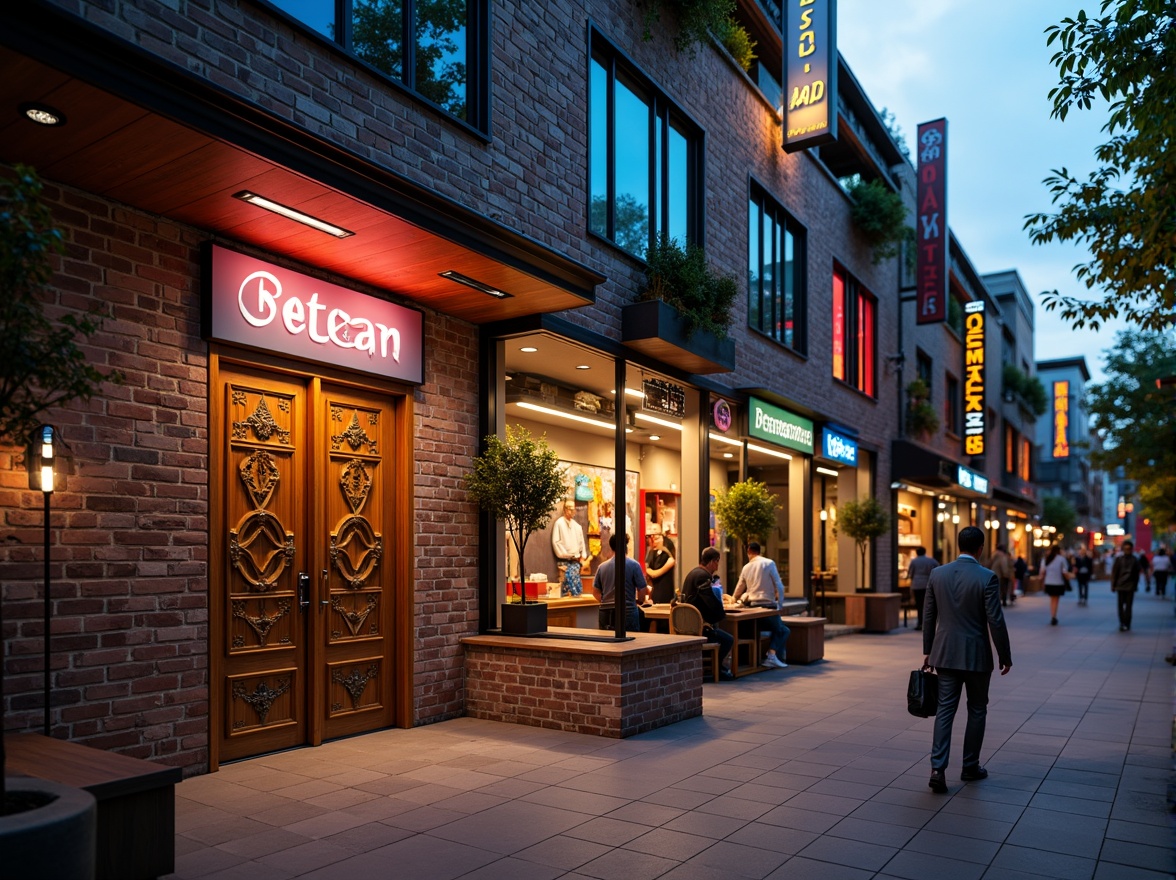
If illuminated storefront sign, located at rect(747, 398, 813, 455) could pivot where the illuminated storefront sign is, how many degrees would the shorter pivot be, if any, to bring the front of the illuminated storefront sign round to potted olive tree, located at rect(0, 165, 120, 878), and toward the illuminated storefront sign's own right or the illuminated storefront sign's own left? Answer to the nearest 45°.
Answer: approximately 45° to the illuminated storefront sign's own right

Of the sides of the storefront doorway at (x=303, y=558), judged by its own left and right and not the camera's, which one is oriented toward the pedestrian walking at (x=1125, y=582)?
left

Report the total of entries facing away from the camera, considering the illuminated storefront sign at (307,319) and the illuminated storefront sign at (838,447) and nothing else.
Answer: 0

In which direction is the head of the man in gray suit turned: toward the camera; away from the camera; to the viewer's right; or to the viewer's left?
away from the camera

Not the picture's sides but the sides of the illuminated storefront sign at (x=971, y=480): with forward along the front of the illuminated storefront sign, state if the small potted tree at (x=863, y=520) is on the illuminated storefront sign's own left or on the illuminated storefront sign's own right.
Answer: on the illuminated storefront sign's own right

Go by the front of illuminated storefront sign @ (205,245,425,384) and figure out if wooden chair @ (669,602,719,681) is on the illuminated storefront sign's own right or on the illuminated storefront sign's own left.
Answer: on the illuminated storefront sign's own left

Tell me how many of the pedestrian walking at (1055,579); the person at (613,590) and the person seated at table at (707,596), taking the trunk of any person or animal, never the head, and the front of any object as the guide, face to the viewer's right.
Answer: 1

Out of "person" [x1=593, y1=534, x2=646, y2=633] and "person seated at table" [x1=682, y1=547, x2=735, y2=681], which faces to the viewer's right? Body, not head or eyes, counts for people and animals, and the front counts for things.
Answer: "person seated at table" [x1=682, y1=547, x2=735, y2=681]

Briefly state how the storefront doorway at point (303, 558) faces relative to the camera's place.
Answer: facing the viewer and to the right of the viewer

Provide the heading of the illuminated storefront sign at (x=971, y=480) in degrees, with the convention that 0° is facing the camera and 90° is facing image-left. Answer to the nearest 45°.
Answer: approximately 315°

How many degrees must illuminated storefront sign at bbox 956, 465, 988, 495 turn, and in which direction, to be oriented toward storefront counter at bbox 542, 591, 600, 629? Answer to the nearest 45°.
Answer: approximately 45° to its right

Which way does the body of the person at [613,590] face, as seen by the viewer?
away from the camera

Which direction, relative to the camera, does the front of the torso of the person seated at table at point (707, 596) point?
to the viewer's right

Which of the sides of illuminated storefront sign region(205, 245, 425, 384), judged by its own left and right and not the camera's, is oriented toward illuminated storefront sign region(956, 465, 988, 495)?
left
